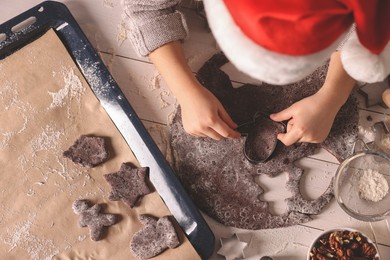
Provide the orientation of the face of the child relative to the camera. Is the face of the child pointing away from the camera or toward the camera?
toward the camera

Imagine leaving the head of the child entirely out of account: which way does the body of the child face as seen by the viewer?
toward the camera
